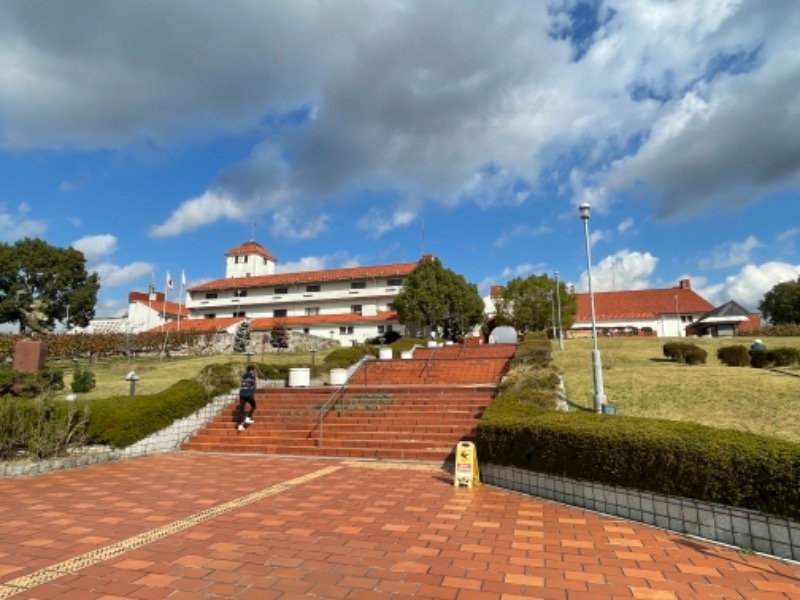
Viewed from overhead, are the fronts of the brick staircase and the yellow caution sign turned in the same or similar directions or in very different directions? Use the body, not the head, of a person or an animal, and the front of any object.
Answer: same or similar directions

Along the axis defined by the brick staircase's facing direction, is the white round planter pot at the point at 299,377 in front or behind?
behind

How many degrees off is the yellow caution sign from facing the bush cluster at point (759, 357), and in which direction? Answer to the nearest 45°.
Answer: approximately 135° to its left

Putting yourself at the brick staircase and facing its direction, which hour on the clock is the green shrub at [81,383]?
The green shrub is roughly at 4 o'clock from the brick staircase.

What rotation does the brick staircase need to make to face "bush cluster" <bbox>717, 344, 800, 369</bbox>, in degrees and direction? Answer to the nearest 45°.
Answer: approximately 90° to its left

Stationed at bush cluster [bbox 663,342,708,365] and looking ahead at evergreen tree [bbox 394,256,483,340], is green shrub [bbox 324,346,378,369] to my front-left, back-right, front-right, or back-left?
front-left

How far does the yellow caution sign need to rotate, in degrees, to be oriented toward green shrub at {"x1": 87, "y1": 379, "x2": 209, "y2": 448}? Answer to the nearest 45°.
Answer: approximately 90° to its right

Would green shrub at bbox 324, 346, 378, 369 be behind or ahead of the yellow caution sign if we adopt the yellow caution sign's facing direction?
behind

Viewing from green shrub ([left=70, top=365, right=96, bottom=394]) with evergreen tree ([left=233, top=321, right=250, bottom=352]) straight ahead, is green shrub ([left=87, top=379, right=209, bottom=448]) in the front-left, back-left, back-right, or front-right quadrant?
back-right

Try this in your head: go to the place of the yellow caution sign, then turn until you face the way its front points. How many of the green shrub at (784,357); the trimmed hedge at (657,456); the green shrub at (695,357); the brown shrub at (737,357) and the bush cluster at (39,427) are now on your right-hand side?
1

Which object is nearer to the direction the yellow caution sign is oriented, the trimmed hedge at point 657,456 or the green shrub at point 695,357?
the trimmed hedge

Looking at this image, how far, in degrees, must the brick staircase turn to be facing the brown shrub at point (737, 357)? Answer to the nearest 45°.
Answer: approximately 90° to its left

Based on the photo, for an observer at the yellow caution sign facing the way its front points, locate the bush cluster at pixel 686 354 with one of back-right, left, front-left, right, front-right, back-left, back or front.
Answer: back-left

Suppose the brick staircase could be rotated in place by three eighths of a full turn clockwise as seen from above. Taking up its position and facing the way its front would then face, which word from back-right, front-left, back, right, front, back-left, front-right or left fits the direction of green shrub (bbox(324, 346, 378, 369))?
front-right

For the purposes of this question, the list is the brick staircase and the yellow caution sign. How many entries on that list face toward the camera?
2

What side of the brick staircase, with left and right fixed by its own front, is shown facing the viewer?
front

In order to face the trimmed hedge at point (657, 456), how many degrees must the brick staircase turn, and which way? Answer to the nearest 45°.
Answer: approximately 45° to its left

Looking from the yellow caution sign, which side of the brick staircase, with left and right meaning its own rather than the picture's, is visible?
front

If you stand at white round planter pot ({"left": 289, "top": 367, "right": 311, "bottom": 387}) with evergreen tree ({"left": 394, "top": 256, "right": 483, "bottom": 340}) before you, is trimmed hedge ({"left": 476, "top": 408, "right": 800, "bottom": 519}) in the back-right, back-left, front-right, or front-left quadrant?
back-right
